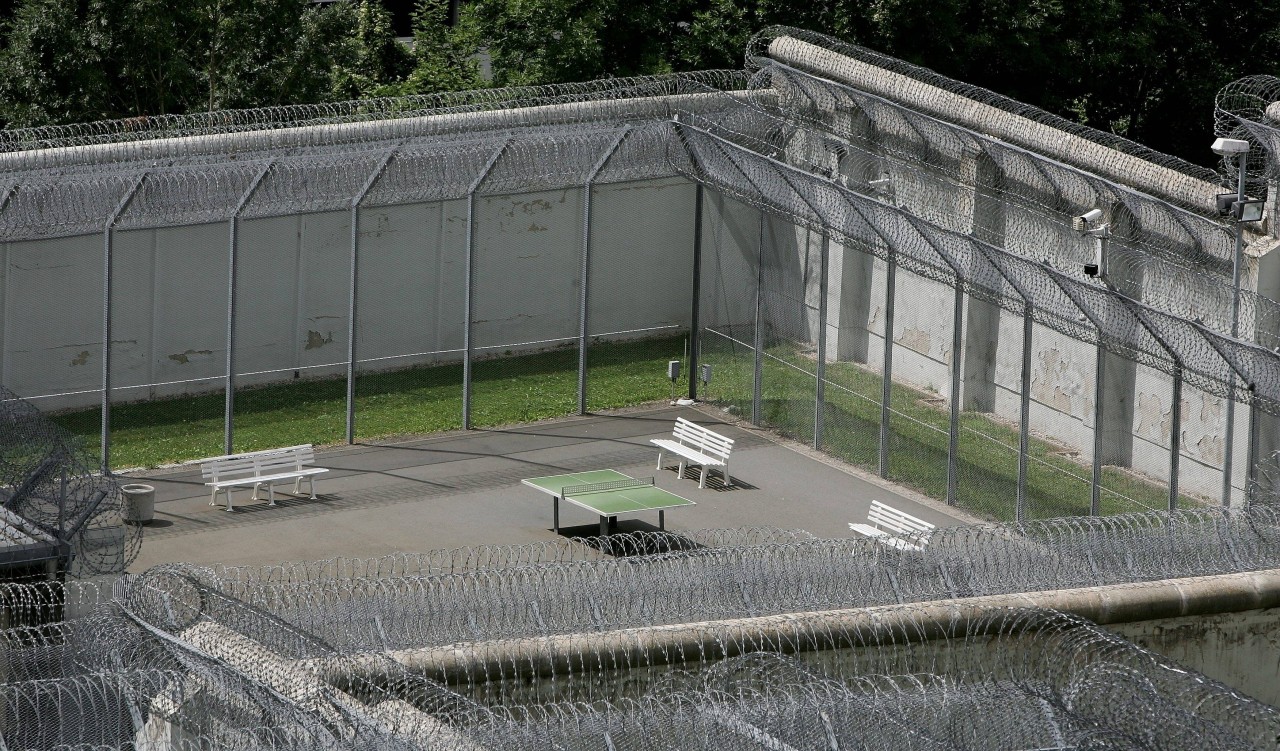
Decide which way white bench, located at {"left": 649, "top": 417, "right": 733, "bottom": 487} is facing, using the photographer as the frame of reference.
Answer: facing the viewer and to the left of the viewer

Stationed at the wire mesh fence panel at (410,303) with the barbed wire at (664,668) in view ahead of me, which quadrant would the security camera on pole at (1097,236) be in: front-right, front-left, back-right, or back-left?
front-left

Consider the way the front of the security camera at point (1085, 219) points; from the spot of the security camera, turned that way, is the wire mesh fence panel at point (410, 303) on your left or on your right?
on your right

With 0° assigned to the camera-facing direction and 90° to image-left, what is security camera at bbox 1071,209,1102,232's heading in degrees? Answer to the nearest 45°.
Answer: approximately 45°

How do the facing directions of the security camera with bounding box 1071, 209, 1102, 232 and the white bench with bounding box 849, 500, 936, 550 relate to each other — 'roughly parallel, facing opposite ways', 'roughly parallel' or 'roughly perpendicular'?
roughly parallel

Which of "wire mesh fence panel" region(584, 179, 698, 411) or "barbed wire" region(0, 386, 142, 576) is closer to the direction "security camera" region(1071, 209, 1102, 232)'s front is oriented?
the barbed wire

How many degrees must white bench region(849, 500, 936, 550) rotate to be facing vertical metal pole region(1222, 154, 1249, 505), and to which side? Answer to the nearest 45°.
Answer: approximately 135° to its left

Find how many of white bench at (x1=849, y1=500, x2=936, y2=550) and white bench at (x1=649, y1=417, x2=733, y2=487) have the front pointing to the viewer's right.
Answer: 0

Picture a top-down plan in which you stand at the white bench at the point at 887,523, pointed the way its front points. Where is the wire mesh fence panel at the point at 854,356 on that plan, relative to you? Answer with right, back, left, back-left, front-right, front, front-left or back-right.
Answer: back-right

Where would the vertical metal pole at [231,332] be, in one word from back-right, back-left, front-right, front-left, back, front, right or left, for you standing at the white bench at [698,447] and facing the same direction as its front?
front-right

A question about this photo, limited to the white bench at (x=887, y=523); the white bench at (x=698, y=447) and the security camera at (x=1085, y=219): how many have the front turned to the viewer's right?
0

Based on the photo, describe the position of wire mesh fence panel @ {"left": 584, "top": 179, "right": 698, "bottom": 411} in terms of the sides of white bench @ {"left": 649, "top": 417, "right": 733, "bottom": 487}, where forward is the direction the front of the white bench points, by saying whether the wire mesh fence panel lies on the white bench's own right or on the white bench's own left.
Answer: on the white bench's own right

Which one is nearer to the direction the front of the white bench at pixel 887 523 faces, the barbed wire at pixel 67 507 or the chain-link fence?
the barbed wire

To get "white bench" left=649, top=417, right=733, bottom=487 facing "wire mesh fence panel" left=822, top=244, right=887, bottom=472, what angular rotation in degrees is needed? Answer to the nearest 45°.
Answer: approximately 180°
